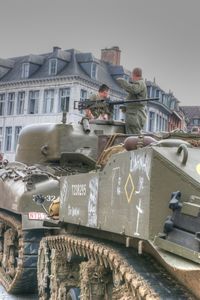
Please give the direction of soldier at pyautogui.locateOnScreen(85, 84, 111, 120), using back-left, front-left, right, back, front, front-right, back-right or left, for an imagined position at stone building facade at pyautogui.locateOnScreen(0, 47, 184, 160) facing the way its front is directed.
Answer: front-left

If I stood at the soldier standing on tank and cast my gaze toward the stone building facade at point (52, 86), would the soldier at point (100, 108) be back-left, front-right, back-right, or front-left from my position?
front-left

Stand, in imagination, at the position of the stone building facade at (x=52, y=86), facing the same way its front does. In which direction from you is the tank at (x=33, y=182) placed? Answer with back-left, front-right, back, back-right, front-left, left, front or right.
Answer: front-left

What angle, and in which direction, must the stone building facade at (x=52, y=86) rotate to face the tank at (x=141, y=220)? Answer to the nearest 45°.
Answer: approximately 45° to its left
